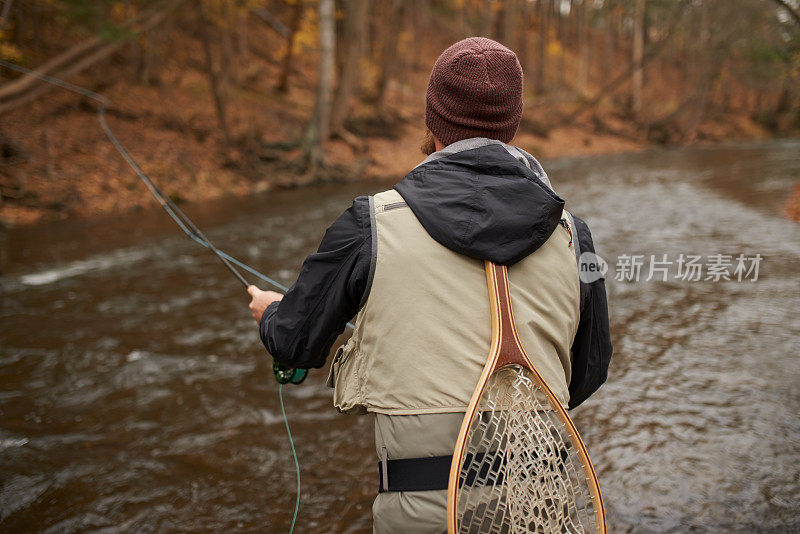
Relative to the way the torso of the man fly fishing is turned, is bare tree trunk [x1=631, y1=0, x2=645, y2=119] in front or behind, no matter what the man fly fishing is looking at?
in front

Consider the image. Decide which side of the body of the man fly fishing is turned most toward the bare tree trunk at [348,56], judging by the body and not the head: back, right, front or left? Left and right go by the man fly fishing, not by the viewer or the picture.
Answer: front

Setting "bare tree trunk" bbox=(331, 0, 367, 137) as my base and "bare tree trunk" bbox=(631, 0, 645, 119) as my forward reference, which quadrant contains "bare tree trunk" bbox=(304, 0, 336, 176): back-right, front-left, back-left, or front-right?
back-right

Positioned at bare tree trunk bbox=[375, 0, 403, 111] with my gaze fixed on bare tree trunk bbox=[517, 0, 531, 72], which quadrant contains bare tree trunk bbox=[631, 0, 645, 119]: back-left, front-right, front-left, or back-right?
front-right

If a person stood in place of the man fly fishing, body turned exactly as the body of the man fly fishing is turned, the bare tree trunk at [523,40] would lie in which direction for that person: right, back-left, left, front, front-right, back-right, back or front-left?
front

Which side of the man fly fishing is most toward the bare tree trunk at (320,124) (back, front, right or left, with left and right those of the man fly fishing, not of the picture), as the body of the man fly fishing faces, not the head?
front

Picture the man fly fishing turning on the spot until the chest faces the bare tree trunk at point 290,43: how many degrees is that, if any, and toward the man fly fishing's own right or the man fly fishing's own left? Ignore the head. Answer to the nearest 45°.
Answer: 0° — they already face it

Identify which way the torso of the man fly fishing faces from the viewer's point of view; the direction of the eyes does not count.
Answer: away from the camera

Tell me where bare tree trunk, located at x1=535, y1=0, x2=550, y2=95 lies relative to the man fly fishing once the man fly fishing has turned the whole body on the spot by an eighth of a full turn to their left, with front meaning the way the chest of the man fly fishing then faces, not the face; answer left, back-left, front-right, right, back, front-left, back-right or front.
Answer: front-right

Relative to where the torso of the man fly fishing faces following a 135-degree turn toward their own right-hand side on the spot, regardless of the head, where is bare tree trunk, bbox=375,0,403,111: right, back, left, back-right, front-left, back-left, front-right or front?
back-left
